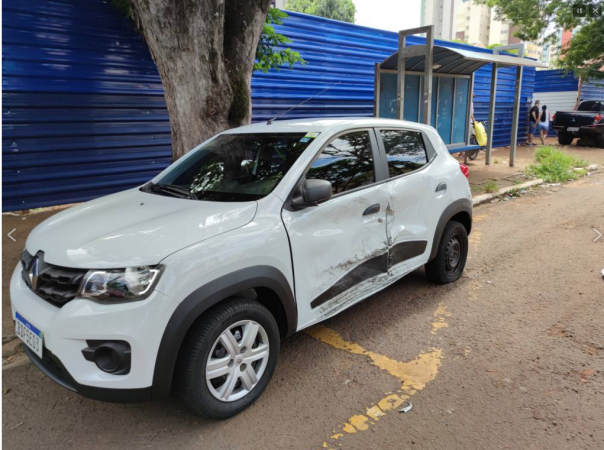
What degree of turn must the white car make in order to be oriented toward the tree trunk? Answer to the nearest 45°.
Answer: approximately 135° to its right

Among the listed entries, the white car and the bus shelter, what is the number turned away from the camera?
0

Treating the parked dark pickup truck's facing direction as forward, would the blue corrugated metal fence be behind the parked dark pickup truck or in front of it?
behind

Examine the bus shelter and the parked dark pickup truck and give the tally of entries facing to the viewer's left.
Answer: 0

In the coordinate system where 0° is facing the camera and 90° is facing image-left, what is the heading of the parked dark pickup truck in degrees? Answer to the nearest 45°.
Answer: approximately 225°

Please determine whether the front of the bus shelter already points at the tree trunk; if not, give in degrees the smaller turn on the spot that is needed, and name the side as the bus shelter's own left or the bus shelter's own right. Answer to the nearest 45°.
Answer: approximately 45° to the bus shelter's own right

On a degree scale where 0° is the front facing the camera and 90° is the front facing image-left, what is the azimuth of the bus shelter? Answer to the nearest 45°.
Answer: approximately 315°

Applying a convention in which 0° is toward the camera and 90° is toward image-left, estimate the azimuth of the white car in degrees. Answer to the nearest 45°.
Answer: approximately 45°

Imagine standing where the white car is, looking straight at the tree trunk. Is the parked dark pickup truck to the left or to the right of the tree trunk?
right

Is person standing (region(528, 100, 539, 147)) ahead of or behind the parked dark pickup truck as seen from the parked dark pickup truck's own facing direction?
behind

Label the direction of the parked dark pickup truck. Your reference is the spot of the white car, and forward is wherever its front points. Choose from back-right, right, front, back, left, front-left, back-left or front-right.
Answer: back
